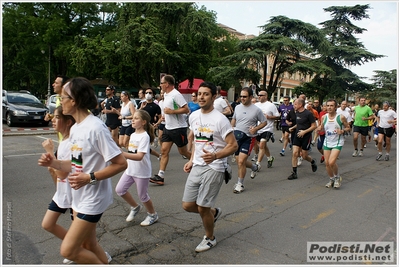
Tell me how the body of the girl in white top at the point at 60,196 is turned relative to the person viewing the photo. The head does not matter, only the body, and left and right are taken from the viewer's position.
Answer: facing to the left of the viewer

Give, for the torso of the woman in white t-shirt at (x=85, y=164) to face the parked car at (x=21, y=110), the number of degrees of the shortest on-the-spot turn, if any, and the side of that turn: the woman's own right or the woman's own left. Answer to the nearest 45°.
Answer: approximately 90° to the woman's own right

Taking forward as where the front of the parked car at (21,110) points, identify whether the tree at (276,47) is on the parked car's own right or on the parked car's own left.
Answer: on the parked car's own left

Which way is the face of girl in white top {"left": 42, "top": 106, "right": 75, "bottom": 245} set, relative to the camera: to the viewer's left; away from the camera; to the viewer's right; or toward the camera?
to the viewer's left

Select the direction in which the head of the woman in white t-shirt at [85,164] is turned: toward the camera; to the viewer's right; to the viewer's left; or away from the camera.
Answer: to the viewer's left

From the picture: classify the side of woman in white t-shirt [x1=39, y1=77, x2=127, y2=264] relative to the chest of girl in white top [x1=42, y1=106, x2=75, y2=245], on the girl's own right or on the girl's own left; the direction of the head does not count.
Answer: on the girl's own left

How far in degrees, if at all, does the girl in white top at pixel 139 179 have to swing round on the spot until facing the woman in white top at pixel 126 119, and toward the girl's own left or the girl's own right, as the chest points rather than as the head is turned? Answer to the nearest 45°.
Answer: approximately 135° to the girl's own right

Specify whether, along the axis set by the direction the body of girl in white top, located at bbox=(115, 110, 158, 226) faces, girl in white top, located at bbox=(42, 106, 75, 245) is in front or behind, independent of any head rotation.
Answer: in front
